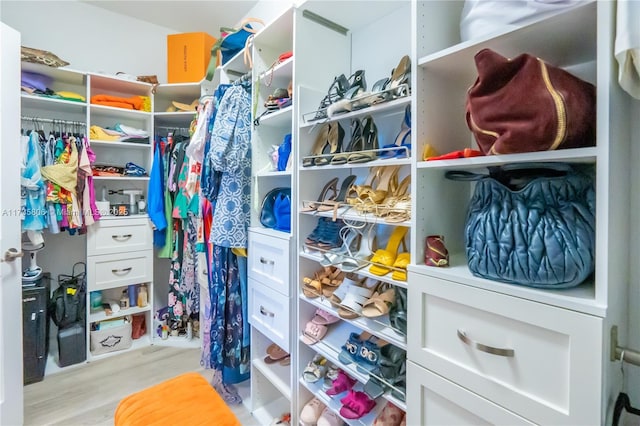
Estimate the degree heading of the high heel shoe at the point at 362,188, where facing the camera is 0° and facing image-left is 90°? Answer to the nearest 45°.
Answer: approximately 45°

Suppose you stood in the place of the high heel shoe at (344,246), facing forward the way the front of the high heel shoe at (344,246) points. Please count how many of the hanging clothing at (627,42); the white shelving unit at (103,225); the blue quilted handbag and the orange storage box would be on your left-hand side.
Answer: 2

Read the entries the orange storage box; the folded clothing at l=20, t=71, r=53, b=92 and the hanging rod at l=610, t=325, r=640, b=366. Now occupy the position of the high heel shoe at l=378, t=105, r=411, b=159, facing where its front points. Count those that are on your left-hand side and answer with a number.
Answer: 1

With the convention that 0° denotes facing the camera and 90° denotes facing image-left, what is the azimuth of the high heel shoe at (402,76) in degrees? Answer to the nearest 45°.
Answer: approximately 45°
